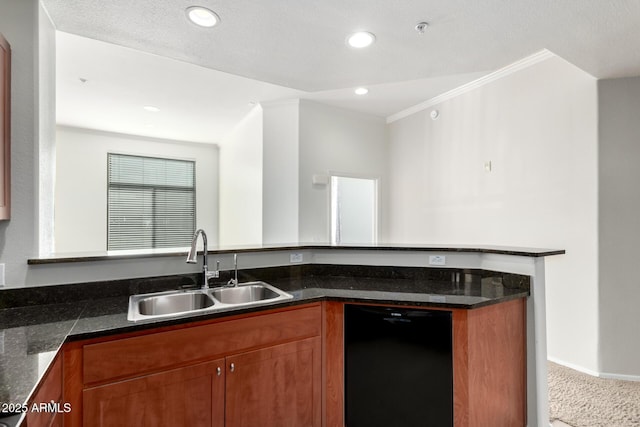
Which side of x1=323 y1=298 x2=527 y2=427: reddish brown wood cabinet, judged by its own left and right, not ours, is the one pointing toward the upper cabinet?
right

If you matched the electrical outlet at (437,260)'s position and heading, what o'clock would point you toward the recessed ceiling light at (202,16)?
The recessed ceiling light is roughly at 2 o'clock from the electrical outlet.

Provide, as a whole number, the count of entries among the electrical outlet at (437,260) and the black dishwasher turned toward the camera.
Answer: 2

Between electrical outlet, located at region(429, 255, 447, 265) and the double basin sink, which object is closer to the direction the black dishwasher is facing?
the double basin sink

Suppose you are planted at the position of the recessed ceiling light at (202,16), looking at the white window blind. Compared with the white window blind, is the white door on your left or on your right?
right

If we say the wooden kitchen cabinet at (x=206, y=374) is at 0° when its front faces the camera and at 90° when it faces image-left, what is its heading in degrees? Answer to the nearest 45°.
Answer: approximately 315°

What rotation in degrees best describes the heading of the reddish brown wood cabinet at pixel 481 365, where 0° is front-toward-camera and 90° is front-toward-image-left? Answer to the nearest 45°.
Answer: approximately 0°

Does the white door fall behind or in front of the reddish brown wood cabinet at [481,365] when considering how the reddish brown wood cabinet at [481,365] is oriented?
behind

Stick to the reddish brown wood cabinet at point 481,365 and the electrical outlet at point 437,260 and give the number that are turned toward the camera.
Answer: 2

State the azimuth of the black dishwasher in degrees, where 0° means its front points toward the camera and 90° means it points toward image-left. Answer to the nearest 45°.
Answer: approximately 0°
